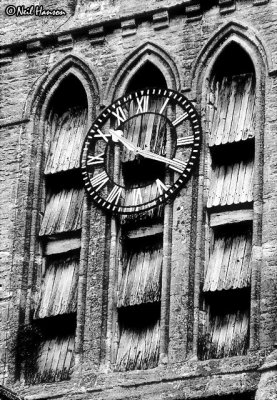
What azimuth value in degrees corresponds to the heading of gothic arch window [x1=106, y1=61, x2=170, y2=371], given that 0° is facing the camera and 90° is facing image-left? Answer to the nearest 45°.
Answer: approximately 45°
